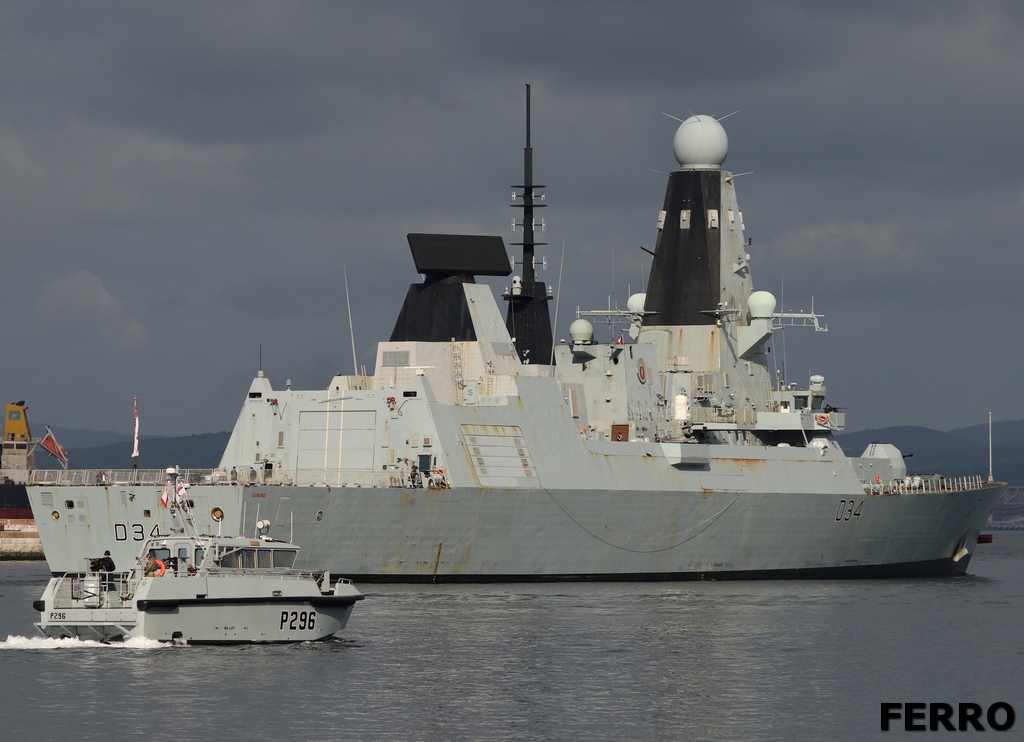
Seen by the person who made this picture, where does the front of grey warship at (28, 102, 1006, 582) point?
facing away from the viewer and to the right of the viewer

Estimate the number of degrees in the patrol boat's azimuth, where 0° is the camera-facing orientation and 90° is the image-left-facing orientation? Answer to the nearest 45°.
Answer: approximately 225°

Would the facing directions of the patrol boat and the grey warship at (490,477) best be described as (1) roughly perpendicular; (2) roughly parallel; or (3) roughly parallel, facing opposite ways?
roughly parallel

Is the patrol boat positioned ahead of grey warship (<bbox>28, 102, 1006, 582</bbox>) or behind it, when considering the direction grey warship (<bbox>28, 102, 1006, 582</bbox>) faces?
behind

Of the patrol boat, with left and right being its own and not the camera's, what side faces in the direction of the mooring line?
front

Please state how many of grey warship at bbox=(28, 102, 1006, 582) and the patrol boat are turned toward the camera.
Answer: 0
